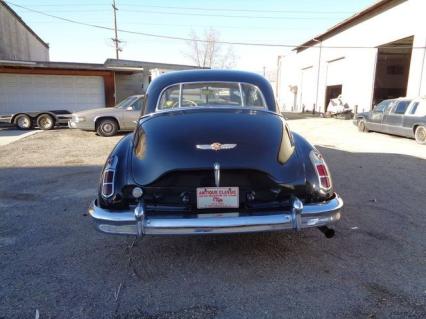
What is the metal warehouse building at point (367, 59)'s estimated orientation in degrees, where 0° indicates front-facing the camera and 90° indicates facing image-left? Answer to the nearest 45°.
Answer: approximately 45°

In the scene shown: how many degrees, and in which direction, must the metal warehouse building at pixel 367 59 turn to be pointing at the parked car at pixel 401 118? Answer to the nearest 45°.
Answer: approximately 45° to its left

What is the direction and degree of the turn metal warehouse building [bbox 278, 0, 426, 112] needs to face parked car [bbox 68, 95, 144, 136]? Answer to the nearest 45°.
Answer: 0° — it already faces it

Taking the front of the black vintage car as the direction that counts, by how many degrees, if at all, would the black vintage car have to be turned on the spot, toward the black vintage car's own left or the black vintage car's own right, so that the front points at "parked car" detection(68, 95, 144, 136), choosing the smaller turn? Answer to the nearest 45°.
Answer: approximately 45° to the black vintage car's own left

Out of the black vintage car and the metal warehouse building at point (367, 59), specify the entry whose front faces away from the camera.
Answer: the black vintage car

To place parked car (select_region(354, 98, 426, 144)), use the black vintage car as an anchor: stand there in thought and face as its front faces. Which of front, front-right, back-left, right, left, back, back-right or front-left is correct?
front-right

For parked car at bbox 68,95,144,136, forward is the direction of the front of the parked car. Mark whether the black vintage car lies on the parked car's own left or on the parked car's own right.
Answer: on the parked car's own left

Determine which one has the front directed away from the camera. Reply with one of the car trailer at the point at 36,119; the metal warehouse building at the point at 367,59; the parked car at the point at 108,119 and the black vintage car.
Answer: the black vintage car

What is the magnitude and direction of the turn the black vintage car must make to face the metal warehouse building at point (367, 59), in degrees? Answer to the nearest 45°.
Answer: approximately 45° to its right

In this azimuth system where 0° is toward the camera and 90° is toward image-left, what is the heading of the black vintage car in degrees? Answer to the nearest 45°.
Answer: approximately 180°

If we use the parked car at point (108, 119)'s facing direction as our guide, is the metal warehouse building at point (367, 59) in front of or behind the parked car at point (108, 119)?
behind

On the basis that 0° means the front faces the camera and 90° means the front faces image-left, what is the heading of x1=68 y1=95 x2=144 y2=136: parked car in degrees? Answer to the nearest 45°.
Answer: approximately 90°

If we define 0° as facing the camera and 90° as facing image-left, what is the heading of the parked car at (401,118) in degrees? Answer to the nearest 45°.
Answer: approximately 135°

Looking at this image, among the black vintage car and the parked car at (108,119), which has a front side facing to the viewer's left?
the parked car
